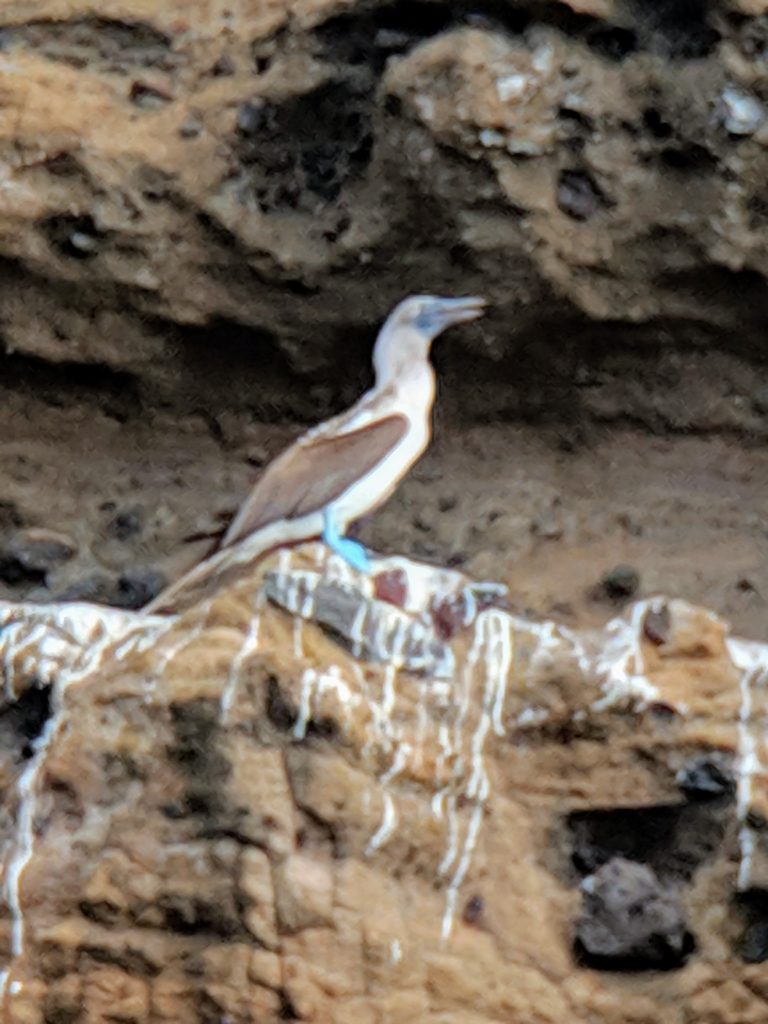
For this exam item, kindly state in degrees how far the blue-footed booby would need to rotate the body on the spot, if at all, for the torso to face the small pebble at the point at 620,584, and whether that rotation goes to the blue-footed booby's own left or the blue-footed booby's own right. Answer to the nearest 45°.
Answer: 0° — it already faces it

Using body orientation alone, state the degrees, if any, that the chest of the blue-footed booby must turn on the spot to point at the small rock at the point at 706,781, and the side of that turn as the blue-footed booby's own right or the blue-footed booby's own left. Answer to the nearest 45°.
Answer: approximately 45° to the blue-footed booby's own right

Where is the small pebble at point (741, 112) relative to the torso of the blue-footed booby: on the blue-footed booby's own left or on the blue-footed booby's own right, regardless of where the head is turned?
on the blue-footed booby's own left

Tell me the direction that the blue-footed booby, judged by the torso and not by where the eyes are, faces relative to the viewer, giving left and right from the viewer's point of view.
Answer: facing to the right of the viewer

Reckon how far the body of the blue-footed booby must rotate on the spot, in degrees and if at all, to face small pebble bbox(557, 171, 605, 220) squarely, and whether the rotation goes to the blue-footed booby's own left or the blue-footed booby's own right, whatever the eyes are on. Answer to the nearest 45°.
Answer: approximately 45° to the blue-footed booby's own left
